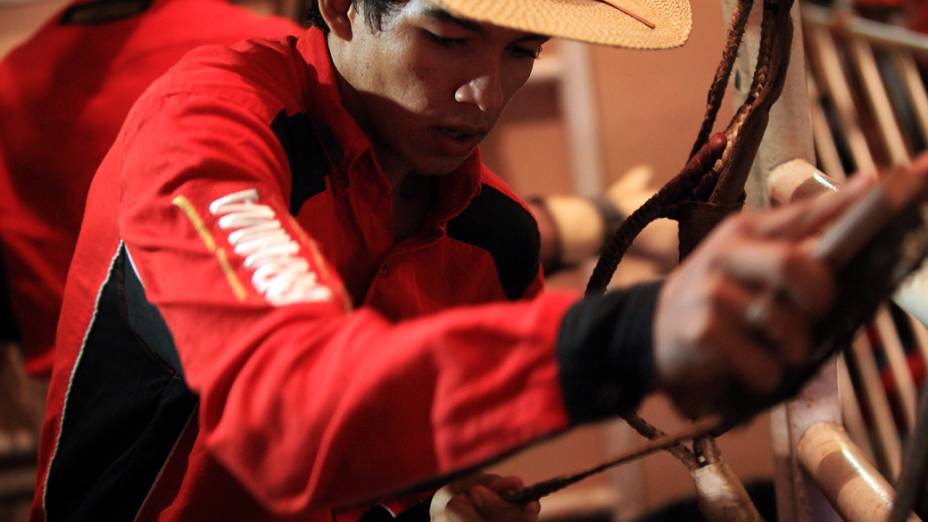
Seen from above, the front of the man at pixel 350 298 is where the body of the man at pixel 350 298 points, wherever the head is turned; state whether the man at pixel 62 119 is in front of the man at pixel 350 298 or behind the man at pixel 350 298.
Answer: behind

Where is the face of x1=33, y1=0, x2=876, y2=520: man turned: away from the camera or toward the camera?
toward the camera
